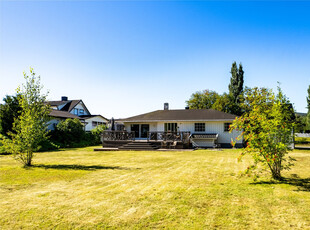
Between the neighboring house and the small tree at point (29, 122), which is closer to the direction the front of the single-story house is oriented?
the small tree

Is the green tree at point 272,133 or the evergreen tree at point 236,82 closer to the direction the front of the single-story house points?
the green tree

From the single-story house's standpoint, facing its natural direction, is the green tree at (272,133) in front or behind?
in front

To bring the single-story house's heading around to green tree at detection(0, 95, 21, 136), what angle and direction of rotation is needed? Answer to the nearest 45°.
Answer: approximately 90° to its right

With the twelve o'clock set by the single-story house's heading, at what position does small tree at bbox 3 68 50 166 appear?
The small tree is roughly at 1 o'clock from the single-story house.

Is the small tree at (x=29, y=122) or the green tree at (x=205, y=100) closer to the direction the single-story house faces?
the small tree

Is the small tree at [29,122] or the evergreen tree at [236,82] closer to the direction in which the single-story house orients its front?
the small tree

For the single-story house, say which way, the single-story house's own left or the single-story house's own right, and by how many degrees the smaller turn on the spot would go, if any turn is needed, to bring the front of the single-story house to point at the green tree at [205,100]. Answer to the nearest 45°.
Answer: approximately 180°
